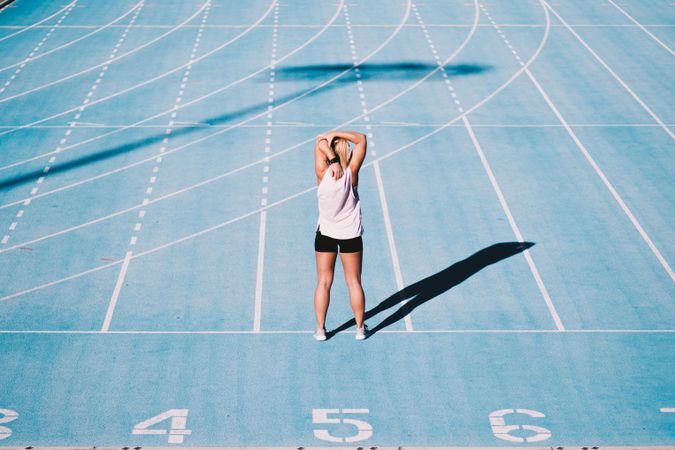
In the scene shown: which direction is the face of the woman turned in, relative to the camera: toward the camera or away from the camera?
away from the camera

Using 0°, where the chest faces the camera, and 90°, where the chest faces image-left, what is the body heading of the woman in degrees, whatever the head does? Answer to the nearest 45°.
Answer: approximately 180°
